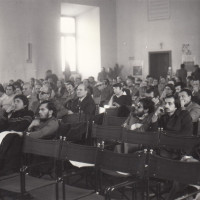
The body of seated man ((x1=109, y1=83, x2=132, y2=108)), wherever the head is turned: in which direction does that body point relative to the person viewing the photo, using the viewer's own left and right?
facing the viewer and to the left of the viewer

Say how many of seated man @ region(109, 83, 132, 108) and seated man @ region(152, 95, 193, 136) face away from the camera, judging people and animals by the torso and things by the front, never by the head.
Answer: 0

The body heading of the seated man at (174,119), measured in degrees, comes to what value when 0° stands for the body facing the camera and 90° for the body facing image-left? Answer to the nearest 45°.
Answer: approximately 45°

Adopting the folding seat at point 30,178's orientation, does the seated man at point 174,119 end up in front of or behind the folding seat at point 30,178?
behind

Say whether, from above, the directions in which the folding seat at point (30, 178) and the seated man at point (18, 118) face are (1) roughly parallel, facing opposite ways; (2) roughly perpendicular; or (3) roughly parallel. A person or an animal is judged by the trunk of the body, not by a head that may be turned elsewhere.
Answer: roughly parallel

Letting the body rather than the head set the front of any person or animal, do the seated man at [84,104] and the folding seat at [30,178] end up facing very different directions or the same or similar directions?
same or similar directions

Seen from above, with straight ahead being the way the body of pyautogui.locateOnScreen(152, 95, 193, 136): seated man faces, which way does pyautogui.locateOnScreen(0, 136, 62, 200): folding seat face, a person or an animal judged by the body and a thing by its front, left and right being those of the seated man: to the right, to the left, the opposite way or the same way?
the same way

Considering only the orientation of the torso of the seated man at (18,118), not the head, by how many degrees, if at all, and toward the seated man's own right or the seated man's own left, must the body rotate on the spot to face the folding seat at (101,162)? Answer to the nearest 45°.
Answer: approximately 45° to the seated man's own left

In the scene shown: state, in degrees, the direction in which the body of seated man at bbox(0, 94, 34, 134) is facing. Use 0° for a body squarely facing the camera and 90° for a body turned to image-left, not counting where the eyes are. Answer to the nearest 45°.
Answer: approximately 45°

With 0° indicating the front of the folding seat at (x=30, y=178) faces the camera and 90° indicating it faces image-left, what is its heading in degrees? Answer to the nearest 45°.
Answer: approximately 45°

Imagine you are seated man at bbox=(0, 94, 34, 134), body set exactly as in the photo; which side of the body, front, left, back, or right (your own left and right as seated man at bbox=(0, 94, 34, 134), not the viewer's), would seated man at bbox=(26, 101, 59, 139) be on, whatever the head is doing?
left

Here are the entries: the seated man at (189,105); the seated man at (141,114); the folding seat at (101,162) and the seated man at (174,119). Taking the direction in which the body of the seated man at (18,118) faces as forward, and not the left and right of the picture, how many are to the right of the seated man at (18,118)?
0

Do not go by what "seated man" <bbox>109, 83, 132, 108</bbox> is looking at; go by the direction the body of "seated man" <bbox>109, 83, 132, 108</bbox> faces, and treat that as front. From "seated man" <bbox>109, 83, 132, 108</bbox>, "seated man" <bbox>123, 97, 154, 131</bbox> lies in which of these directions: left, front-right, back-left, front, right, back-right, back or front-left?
front-left

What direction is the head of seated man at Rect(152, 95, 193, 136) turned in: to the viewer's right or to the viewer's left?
to the viewer's left

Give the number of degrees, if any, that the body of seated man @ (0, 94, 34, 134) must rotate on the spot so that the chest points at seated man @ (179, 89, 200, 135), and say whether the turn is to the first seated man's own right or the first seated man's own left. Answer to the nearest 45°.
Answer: approximately 135° to the first seated man's own left

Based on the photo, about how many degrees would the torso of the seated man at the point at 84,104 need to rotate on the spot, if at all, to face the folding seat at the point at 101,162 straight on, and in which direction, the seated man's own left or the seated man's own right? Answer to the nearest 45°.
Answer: approximately 45° to the seated man's own left

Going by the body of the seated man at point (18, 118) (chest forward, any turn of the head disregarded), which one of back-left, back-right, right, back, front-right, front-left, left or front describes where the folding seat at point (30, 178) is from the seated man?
front-left
